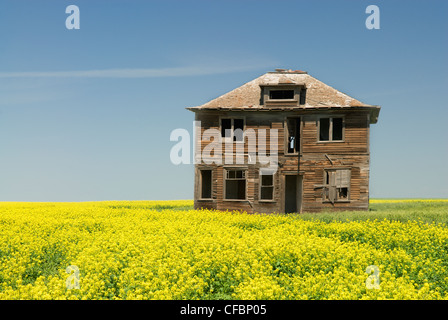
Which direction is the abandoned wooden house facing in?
toward the camera
